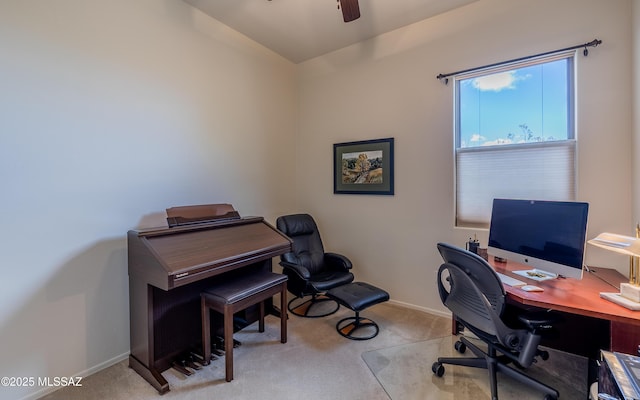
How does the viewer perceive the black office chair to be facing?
facing away from the viewer and to the right of the viewer

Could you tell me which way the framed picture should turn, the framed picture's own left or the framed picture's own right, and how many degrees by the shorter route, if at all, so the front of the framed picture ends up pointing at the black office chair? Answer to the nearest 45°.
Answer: approximately 90° to the framed picture's own left

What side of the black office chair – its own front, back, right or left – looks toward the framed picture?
left

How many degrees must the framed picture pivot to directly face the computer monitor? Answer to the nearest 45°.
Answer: approximately 90° to its left

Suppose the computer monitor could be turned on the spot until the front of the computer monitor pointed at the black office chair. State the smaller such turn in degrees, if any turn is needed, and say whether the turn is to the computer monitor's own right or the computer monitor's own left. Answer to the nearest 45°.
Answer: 0° — it already faces it

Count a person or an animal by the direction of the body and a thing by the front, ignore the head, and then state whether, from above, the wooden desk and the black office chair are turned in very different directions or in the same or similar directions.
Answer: very different directions

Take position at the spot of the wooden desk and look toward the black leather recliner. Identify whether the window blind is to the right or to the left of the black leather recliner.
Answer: right
